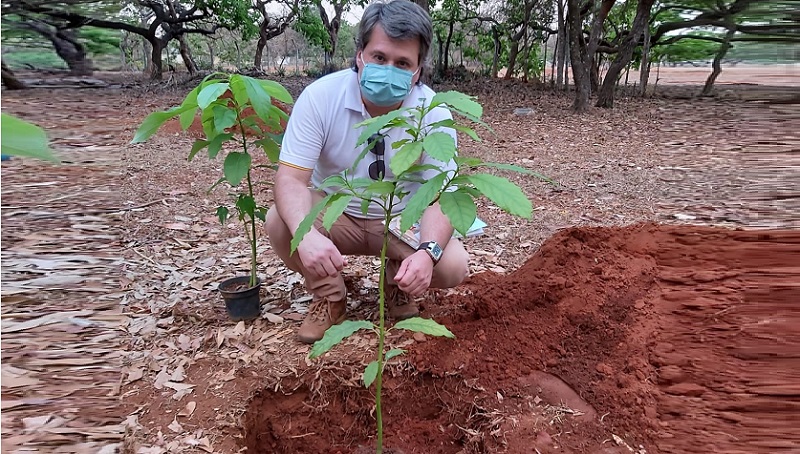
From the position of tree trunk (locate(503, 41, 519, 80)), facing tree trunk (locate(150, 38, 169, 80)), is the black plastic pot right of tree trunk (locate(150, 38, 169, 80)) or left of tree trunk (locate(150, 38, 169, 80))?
left

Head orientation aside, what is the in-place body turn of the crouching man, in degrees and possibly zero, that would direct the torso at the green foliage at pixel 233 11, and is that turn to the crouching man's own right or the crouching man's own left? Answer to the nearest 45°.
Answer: approximately 180°

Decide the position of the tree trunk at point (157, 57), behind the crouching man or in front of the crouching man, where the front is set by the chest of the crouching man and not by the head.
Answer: behind

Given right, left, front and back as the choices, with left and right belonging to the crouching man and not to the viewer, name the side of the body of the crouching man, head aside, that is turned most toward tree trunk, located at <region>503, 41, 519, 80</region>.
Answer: back

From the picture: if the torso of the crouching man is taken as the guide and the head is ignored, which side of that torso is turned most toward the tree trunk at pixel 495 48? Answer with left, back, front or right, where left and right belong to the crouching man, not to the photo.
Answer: back

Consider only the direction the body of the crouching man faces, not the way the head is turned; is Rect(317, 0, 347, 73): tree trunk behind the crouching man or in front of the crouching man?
behind

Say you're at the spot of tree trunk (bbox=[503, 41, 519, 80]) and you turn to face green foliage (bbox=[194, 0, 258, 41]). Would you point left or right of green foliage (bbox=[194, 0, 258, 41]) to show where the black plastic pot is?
left
